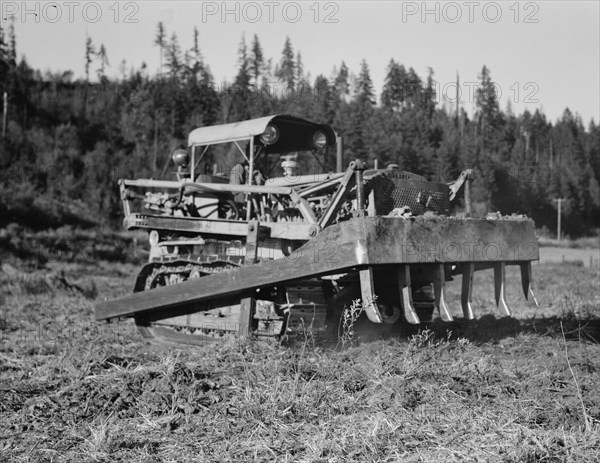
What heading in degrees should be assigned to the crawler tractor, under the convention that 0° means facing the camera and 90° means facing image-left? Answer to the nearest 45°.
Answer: approximately 315°
